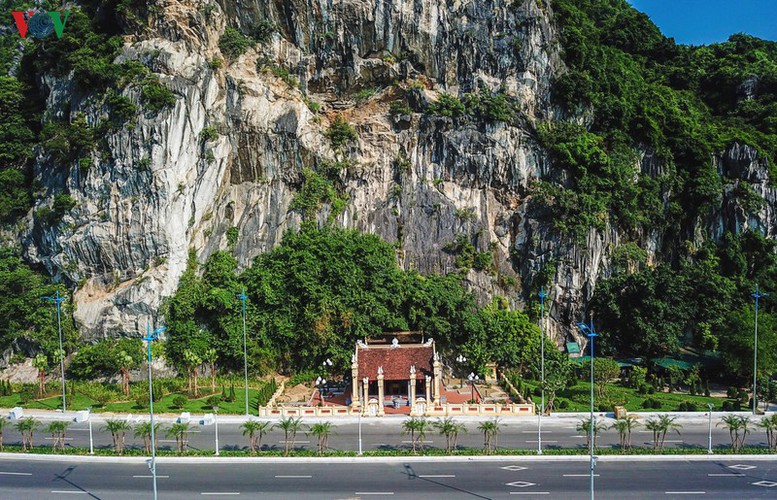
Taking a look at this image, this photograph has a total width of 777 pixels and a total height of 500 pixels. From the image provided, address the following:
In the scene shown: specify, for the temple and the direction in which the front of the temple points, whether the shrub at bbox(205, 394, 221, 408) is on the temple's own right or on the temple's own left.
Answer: on the temple's own right

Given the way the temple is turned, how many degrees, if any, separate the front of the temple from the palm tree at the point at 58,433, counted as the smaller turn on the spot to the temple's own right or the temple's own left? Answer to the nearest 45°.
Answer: approximately 45° to the temple's own right

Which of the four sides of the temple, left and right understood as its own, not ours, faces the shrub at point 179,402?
right

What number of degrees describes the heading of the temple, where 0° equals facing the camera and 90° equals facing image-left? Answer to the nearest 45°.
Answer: approximately 0°
